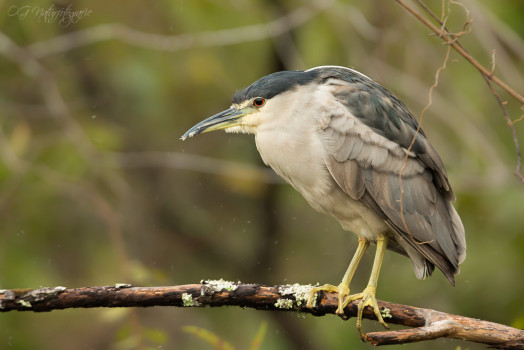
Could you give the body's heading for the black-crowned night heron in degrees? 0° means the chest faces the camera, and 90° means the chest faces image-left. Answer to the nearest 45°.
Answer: approximately 90°
